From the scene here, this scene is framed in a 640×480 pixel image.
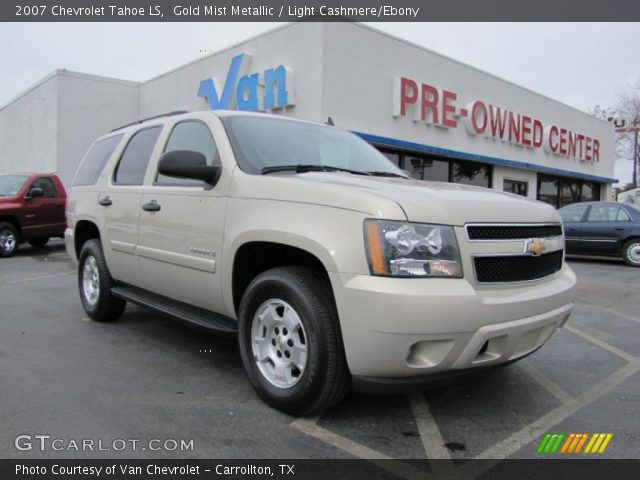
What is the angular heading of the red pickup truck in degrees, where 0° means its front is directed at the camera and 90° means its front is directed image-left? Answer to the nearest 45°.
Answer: approximately 45°

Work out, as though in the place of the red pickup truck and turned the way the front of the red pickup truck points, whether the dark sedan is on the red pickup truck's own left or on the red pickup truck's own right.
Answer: on the red pickup truck's own left

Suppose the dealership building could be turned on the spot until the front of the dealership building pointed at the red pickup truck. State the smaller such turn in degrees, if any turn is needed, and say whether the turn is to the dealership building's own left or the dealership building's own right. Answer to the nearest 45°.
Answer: approximately 90° to the dealership building's own right
